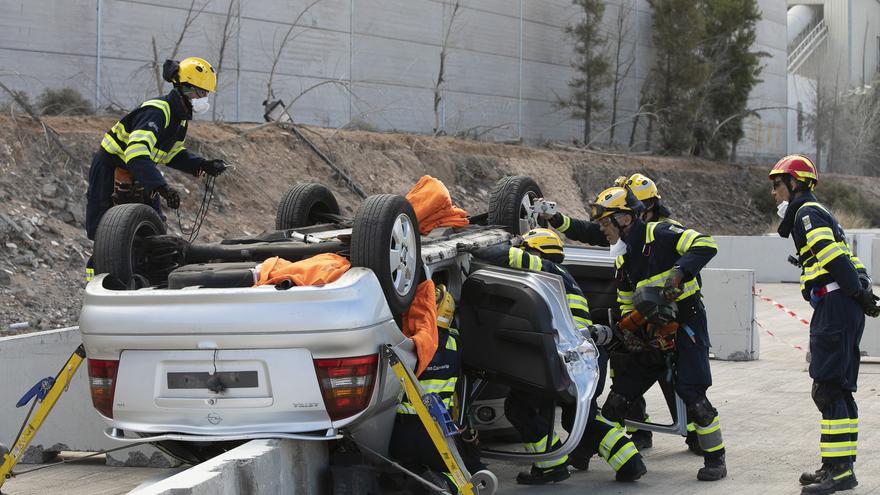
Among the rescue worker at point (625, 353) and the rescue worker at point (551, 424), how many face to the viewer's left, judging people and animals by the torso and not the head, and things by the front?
2

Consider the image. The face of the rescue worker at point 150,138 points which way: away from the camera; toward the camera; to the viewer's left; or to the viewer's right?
to the viewer's right

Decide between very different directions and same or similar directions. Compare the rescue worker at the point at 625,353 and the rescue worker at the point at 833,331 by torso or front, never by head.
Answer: same or similar directions

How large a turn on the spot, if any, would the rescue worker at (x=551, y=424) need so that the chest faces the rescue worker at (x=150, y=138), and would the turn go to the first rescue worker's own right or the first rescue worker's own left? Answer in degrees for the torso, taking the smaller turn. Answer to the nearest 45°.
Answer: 0° — they already face them

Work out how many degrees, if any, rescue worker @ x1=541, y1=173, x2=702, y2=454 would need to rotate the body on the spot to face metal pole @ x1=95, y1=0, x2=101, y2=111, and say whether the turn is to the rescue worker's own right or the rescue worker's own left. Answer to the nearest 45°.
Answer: approximately 45° to the rescue worker's own right

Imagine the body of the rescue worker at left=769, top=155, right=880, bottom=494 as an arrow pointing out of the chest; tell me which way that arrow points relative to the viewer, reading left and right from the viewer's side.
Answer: facing to the left of the viewer

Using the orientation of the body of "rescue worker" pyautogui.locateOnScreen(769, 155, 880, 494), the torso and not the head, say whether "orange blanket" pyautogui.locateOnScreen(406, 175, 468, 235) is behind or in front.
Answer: in front

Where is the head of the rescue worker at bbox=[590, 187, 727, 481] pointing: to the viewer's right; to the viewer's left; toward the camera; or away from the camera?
to the viewer's left

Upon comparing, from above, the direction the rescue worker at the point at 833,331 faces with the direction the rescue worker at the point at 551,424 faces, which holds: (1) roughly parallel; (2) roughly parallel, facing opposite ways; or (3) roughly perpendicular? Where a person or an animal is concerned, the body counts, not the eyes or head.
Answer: roughly parallel

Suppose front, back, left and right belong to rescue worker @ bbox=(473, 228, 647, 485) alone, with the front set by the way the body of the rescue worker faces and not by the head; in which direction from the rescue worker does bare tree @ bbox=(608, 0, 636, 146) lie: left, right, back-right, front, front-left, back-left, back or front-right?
right

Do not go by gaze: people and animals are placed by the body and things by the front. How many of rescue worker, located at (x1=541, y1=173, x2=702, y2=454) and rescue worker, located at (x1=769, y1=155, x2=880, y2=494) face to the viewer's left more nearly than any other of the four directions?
2

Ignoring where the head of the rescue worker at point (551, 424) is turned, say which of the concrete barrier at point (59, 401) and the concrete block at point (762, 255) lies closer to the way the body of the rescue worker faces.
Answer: the concrete barrier

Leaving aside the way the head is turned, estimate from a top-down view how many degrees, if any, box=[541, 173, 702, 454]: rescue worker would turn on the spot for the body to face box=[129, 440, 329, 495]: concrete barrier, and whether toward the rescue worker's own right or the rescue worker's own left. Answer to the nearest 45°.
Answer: approximately 45° to the rescue worker's own left

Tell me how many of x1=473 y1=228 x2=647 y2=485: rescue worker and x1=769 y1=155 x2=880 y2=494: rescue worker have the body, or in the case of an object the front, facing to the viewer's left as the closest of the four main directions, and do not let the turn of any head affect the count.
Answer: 2

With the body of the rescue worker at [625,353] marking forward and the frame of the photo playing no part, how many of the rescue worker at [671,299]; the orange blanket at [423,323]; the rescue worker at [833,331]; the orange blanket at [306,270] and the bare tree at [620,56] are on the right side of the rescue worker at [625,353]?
1

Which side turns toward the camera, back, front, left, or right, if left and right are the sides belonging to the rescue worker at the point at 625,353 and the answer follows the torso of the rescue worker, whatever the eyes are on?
left

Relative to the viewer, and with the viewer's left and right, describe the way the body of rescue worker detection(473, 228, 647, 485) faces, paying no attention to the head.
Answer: facing to the left of the viewer

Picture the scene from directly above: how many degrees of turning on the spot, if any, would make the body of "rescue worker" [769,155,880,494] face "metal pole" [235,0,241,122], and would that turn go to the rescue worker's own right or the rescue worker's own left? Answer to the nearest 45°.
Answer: approximately 45° to the rescue worker's own right
